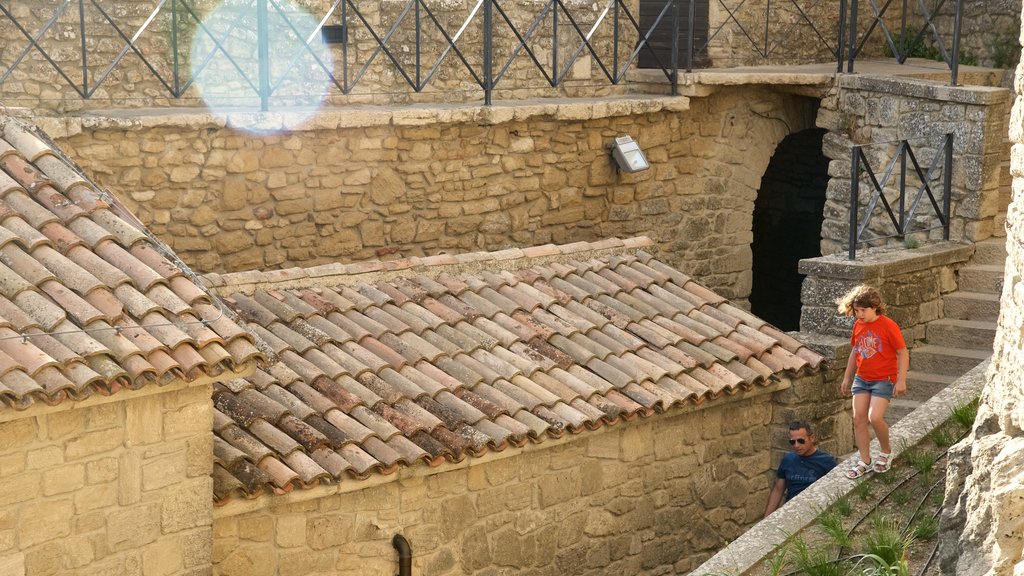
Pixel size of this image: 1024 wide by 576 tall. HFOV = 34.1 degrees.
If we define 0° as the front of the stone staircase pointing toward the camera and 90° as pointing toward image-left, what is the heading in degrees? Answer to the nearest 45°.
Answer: approximately 45°

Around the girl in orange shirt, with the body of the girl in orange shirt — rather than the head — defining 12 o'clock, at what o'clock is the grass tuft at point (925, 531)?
The grass tuft is roughly at 10 o'clock from the girl in orange shirt.

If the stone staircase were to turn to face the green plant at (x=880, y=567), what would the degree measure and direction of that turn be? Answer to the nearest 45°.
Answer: approximately 45° to its left

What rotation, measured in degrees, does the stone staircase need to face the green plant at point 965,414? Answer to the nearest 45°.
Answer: approximately 45° to its left

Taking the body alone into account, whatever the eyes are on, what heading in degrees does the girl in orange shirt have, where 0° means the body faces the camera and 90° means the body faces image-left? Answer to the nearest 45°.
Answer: approximately 45°

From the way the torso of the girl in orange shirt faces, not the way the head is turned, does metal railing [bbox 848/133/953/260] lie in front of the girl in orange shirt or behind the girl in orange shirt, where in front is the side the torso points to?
behind

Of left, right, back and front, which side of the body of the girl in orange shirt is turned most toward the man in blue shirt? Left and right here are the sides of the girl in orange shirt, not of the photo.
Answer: right

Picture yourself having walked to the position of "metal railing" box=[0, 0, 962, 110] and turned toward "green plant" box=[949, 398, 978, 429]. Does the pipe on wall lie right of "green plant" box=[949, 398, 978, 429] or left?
right

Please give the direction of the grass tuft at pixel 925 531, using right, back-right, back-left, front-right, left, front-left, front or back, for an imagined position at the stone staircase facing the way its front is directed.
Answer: front-left

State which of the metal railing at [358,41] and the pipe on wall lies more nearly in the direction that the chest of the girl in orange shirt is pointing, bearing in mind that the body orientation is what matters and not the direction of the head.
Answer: the pipe on wall
